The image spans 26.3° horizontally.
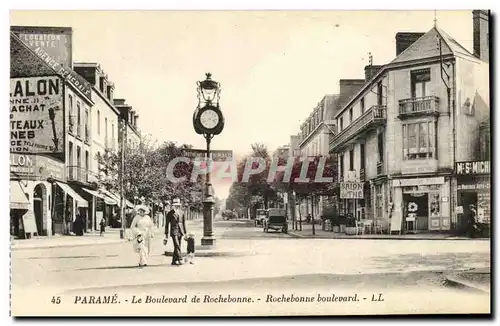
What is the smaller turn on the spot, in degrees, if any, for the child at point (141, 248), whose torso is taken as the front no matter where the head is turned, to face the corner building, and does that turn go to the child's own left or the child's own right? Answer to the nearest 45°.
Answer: approximately 90° to the child's own left

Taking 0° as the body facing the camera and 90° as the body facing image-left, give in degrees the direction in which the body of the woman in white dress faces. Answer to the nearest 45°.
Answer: approximately 0°

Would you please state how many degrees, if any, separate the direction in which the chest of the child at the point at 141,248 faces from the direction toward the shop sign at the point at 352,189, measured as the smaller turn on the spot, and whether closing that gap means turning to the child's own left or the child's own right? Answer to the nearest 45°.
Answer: approximately 90° to the child's own left
